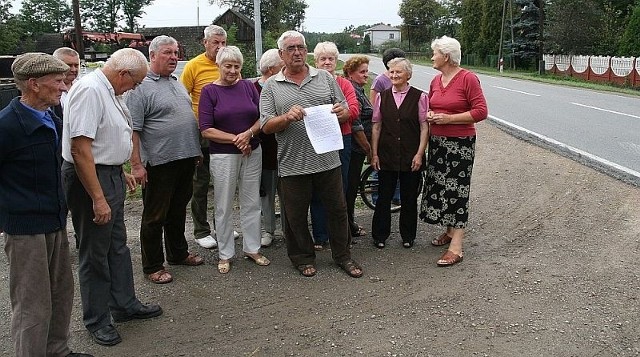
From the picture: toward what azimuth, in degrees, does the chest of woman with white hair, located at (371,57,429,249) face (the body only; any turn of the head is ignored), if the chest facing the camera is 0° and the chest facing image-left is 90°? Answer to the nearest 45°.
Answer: approximately 0°

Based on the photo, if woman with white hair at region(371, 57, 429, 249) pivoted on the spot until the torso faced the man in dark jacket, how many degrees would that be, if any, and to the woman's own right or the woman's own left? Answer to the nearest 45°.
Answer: approximately 45° to the woman's own right

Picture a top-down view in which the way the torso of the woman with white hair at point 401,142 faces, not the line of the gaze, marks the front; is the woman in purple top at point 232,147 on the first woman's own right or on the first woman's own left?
on the first woman's own right

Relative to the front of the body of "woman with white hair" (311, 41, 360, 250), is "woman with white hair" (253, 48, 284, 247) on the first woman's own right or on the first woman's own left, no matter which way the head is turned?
on the first woman's own right

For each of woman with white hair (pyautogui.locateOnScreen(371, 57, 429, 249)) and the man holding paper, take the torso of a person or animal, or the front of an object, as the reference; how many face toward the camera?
2

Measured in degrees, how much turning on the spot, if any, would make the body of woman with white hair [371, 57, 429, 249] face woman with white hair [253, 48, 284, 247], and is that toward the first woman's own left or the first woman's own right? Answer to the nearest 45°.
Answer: approximately 90° to the first woman's own right

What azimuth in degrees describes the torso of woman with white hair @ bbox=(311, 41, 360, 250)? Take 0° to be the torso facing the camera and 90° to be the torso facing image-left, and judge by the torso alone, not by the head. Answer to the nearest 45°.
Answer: approximately 0°

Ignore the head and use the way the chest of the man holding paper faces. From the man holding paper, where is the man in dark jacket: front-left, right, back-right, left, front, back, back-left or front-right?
front-right

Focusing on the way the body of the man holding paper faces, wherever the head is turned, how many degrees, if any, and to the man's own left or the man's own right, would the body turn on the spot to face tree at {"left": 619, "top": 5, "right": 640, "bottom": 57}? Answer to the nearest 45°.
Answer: approximately 135° to the man's own left

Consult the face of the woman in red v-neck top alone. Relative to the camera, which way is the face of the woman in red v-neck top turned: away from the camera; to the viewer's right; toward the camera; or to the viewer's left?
to the viewer's left

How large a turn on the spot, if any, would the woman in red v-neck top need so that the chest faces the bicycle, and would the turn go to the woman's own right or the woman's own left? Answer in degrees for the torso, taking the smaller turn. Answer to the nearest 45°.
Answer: approximately 90° to the woman's own right
